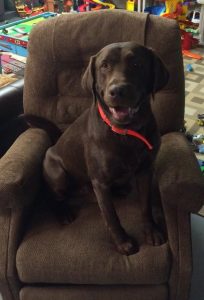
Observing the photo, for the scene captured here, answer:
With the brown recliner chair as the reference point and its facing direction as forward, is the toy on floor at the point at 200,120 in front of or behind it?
behind

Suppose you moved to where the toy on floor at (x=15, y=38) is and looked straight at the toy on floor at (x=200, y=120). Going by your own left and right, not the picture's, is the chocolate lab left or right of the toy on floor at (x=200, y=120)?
right

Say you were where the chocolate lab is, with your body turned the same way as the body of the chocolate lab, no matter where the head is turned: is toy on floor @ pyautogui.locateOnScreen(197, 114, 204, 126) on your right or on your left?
on your left

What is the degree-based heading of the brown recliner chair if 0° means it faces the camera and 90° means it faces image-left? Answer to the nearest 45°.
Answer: approximately 0°

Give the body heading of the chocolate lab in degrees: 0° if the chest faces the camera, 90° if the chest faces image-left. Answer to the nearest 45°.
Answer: approximately 315°

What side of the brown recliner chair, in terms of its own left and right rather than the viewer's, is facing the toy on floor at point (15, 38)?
back
